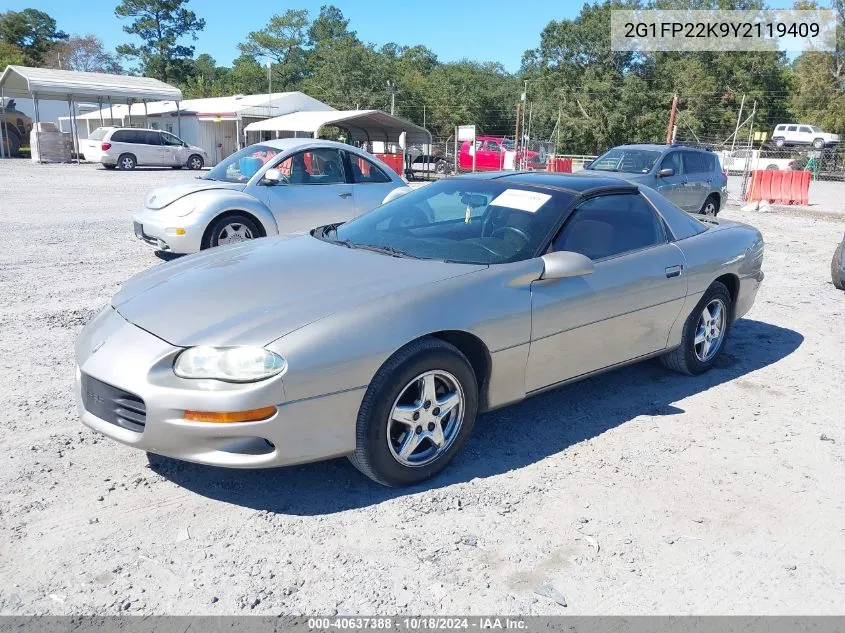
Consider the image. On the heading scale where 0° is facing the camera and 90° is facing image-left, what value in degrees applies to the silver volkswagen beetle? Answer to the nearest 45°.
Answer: approximately 45°

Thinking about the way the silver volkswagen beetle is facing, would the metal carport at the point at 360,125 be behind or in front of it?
behind

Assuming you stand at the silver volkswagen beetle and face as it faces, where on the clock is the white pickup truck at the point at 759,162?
The white pickup truck is roughly at 6 o'clock from the silver volkswagen beetle.

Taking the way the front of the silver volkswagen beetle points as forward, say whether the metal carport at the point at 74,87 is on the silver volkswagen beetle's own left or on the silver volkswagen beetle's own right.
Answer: on the silver volkswagen beetle's own right

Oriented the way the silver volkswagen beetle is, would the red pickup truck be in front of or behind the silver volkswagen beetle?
behind

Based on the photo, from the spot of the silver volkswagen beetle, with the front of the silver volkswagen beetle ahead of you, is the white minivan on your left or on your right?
on your right
